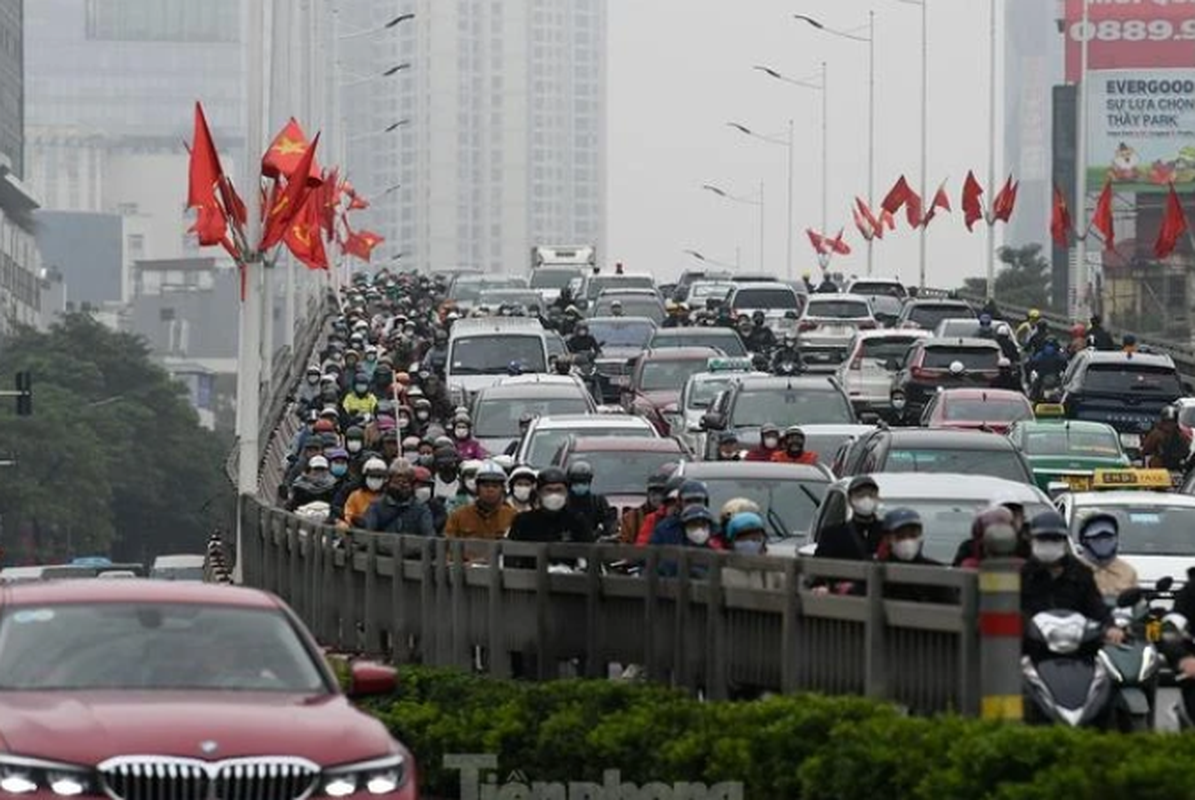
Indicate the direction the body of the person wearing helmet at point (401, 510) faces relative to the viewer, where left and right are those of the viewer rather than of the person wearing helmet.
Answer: facing the viewer

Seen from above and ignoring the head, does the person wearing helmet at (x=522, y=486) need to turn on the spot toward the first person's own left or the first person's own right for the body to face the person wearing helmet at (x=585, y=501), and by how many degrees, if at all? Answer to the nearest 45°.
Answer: approximately 45° to the first person's own left

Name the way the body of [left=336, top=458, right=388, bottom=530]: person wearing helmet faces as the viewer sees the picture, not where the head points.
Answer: toward the camera

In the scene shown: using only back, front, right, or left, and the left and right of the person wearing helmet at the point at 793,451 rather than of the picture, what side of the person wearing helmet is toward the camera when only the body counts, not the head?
front
